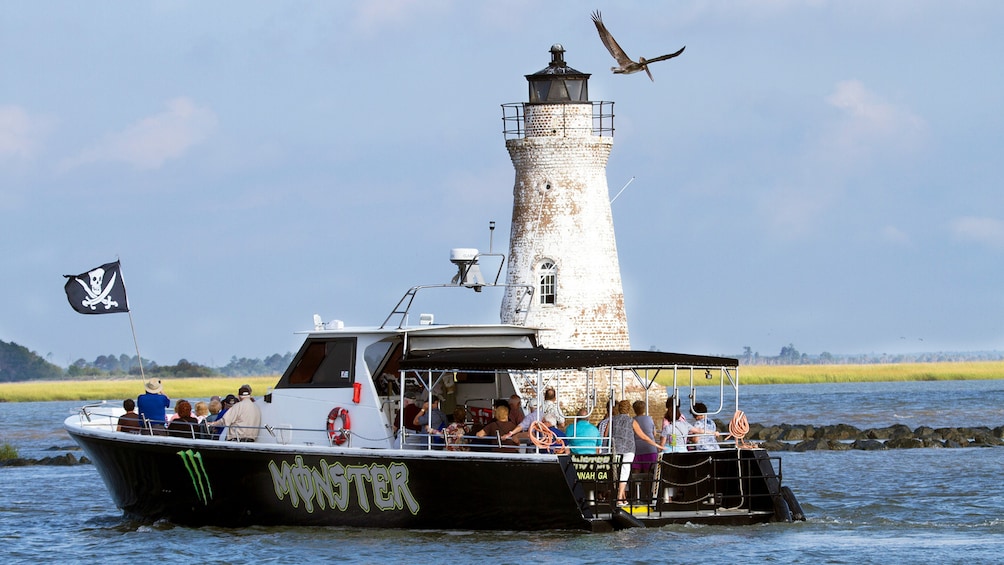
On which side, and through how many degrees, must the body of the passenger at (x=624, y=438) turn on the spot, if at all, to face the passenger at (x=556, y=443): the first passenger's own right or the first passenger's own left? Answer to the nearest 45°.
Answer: approximately 135° to the first passenger's own left

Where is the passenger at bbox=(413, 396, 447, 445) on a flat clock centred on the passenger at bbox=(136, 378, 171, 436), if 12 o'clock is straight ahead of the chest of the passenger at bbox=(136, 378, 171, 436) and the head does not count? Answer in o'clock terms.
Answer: the passenger at bbox=(413, 396, 447, 445) is roughly at 4 o'clock from the passenger at bbox=(136, 378, 171, 436).

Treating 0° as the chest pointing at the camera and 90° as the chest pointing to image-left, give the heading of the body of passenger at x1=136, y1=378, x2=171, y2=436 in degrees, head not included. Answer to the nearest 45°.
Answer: approximately 180°

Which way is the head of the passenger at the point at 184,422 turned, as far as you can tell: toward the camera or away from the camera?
away from the camera

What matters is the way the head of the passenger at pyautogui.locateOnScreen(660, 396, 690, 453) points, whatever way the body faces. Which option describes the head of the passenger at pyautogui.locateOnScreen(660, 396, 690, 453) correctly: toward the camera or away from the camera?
away from the camera

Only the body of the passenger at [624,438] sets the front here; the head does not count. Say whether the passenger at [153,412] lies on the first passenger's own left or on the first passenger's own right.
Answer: on the first passenger's own left

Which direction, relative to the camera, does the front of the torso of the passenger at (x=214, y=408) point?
away from the camera

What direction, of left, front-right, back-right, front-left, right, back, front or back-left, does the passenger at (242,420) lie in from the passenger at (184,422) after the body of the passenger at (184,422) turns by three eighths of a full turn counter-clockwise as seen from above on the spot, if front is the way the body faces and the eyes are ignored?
left

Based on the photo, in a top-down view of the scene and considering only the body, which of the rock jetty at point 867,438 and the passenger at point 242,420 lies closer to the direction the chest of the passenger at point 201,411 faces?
the rock jetty

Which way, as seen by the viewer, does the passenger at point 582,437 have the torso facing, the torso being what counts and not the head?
away from the camera

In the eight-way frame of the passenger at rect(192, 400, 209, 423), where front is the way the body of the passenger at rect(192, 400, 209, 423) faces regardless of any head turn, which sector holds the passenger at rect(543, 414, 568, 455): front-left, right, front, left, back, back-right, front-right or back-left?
back-right
